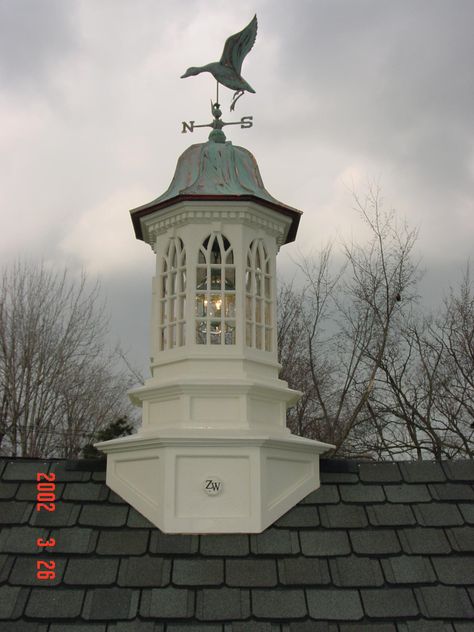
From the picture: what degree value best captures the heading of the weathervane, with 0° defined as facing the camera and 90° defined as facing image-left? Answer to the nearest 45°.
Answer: approximately 90°
